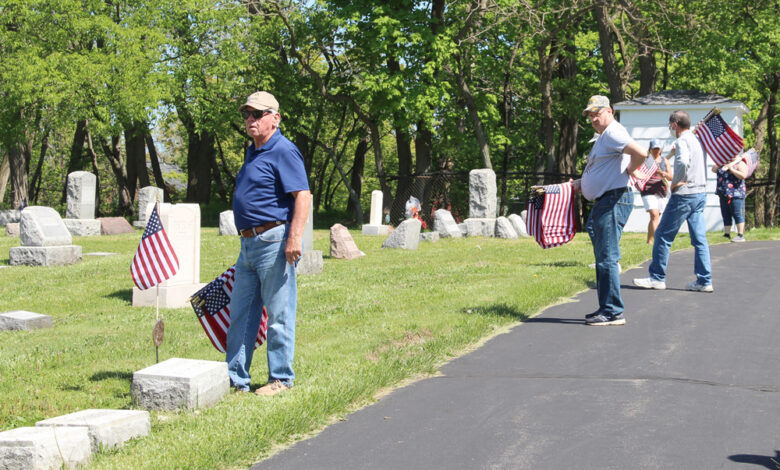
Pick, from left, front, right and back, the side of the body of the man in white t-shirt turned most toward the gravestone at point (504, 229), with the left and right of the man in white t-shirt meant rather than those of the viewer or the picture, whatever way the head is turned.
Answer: right

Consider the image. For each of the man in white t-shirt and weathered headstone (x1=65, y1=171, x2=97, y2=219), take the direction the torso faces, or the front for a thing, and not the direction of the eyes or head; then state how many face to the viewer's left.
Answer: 1

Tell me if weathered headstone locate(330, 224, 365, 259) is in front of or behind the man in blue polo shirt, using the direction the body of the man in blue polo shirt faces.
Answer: behind

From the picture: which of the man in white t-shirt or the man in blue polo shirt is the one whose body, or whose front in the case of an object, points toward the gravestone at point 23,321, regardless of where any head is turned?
the man in white t-shirt

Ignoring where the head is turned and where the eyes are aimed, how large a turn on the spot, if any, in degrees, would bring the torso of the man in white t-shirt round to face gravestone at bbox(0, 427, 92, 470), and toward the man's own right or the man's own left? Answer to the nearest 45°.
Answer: approximately 45° to the man's own left

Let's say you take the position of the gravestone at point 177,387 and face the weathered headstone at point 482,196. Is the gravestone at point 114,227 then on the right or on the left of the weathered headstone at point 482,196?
left

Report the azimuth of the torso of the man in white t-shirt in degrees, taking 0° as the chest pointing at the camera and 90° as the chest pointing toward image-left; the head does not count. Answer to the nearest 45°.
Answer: approximately 90°

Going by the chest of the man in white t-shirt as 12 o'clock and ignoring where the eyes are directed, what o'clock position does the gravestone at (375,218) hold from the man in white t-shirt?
The gravestone is roughly at 2 o'clock from the man in white t-shirt.
